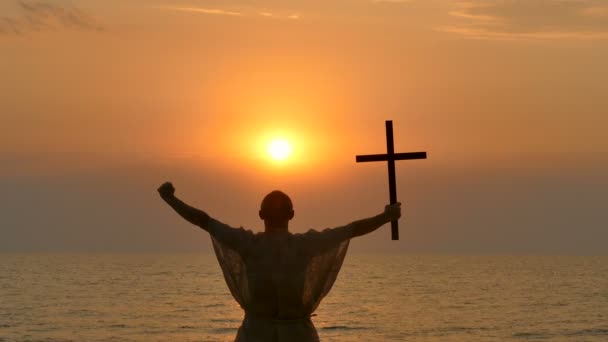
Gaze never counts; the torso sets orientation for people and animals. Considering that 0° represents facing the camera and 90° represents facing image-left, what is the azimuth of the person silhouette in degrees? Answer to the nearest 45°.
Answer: approximately 180°
